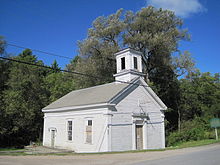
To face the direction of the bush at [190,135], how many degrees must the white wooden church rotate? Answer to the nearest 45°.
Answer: approximately 90° to its left

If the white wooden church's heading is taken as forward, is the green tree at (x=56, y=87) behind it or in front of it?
behind

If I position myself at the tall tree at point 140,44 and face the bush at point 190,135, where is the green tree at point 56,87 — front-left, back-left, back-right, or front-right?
back-right

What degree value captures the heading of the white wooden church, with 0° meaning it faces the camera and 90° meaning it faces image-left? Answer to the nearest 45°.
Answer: approximately 315°

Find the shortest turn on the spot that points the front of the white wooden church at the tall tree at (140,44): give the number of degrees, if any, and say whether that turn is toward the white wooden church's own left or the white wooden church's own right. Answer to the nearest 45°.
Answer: approximately 135° to the white wooden church's own left
